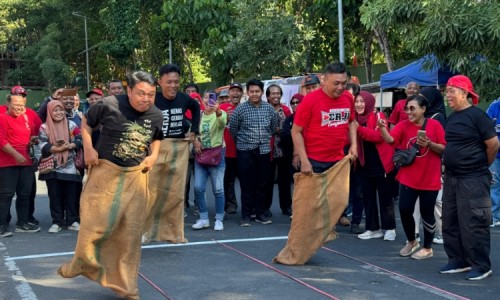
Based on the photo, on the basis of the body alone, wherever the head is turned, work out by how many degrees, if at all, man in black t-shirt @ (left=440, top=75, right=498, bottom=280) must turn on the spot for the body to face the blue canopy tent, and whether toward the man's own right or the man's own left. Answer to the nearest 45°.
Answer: approximately 135° to the man's own right

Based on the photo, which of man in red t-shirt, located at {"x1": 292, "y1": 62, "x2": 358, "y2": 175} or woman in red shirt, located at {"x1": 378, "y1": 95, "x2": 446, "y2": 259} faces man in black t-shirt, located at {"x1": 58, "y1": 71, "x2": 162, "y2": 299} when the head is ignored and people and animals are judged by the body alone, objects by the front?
the woman in red shirt

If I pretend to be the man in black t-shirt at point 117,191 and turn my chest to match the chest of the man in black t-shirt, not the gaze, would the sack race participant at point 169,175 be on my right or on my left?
on my left

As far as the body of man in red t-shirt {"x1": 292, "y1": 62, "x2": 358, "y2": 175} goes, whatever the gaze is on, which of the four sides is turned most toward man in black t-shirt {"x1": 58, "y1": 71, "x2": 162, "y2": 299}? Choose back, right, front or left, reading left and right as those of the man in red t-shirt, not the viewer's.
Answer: right

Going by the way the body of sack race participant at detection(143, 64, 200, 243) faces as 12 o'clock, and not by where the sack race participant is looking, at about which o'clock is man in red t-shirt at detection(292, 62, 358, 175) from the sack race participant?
The man in red t-shirt is roughly at 10 o'clock from the sack race participant.

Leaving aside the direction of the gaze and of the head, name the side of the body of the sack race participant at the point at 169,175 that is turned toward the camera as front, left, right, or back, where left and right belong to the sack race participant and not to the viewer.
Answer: front

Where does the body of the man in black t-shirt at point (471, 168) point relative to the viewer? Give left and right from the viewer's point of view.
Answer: facing the viewer and to the left of the viewer

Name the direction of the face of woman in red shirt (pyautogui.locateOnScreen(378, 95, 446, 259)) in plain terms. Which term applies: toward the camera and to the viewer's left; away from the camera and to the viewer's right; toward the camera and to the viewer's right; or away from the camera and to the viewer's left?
toward the camera and to the viewer's left

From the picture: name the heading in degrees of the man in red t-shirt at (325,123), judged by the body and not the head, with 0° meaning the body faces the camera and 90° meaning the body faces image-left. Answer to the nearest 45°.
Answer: approximately 315°

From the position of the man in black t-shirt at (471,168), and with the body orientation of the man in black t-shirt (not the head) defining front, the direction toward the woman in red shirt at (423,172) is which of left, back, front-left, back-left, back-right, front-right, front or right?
right

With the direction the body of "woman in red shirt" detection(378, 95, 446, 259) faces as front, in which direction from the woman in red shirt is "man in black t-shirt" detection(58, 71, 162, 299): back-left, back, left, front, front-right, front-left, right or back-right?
front

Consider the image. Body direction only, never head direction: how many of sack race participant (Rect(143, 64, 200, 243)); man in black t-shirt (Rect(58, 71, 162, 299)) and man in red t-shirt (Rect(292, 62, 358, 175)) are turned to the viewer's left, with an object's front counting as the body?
0

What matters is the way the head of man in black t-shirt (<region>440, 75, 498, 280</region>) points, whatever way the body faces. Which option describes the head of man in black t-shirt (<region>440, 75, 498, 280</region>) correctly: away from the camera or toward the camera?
toward the camera

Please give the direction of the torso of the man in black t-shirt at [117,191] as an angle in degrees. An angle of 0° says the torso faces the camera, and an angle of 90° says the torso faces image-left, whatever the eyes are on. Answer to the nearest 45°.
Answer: approximately 315°

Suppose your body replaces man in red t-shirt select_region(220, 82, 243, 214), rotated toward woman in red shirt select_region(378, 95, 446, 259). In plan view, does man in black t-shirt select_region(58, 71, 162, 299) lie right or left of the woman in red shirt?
right

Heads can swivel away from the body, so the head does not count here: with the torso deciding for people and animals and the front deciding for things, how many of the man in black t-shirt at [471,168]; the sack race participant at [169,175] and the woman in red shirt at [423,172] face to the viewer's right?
0
